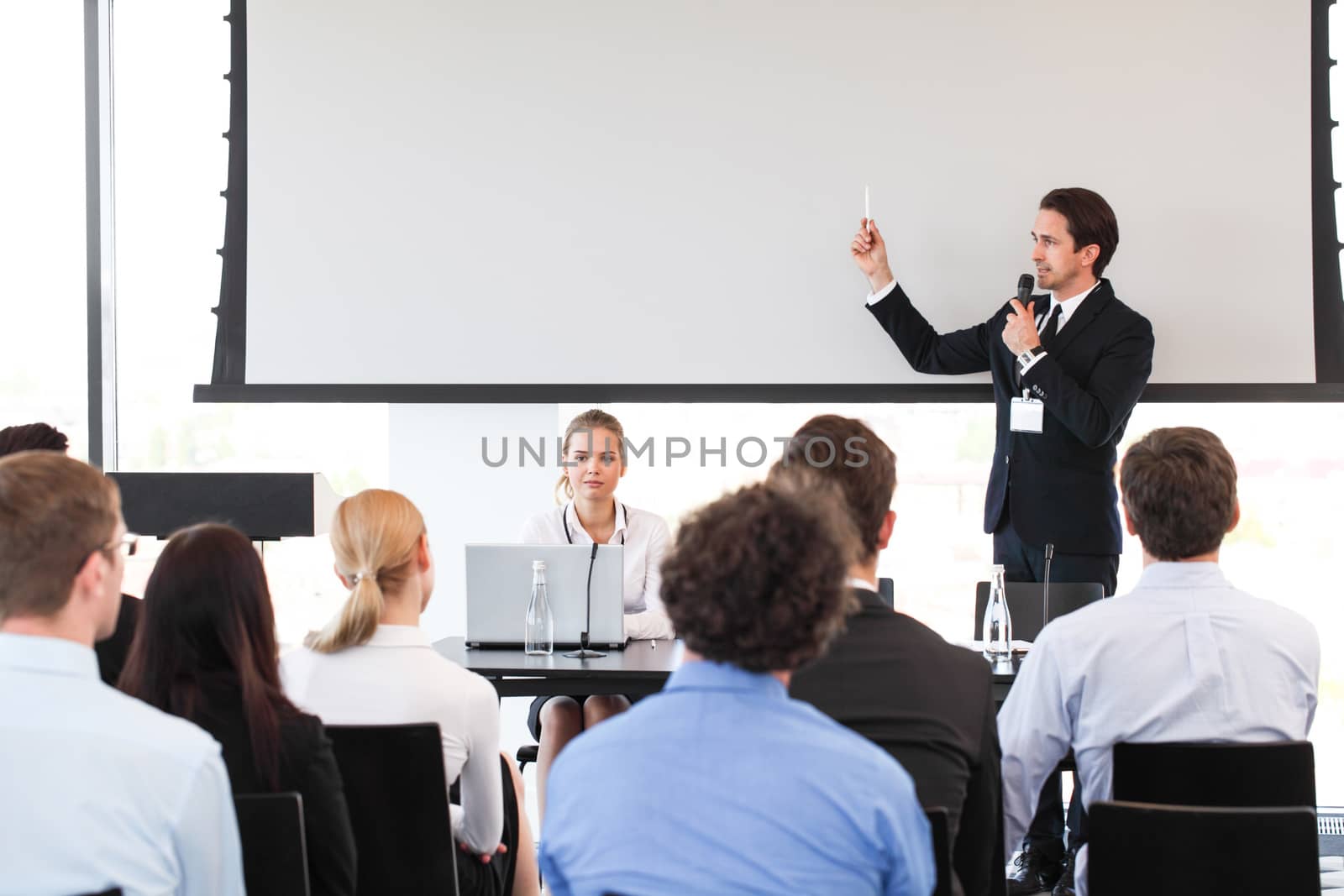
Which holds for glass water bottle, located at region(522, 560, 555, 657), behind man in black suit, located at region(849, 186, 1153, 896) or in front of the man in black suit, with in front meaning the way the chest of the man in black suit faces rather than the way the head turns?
in front

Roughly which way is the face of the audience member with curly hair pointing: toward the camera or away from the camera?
away from the camera

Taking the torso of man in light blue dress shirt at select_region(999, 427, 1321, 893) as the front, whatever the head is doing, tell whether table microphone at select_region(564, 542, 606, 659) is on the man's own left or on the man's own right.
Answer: on the man's own left

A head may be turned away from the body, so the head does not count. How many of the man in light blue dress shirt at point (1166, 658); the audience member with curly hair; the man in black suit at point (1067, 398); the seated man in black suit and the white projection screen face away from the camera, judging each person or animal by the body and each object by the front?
3

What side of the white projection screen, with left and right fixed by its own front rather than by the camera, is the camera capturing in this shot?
front

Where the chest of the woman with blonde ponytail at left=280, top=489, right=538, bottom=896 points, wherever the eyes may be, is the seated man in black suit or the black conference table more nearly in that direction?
the black conference table

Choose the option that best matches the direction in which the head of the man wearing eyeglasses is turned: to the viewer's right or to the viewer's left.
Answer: to the viewer's right

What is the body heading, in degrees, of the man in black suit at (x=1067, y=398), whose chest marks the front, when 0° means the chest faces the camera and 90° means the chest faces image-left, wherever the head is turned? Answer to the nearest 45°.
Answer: approximately 45°

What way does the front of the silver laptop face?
away from the camera

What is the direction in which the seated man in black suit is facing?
away from the camera

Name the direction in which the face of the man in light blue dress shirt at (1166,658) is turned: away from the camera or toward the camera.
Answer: away from the camera

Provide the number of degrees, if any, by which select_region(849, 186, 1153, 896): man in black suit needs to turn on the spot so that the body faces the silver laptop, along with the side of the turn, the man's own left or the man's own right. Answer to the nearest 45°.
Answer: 0° — they already face it

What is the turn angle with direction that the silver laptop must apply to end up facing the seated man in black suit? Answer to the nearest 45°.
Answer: approximately 180°

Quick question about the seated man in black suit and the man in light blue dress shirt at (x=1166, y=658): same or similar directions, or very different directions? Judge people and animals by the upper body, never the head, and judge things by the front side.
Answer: same or similar directions

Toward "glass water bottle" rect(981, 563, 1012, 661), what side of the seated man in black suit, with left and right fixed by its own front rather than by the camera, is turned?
front

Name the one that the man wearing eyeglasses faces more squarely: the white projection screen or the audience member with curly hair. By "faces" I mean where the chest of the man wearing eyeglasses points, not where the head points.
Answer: the white projection screen

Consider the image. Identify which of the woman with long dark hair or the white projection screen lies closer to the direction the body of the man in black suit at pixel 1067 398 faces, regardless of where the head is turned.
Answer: the woman with long dark hair

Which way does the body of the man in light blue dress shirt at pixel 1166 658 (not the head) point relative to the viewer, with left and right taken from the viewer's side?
facing away from the viewer

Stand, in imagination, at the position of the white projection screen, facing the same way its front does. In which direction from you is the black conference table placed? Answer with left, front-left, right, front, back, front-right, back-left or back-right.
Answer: front

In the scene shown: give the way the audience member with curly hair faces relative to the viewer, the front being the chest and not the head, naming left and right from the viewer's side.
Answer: facing away from the viewer

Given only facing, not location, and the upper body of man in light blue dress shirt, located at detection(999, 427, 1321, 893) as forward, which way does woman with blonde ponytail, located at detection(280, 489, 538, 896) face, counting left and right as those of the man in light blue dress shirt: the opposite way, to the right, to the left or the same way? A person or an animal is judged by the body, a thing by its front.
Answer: the same way
